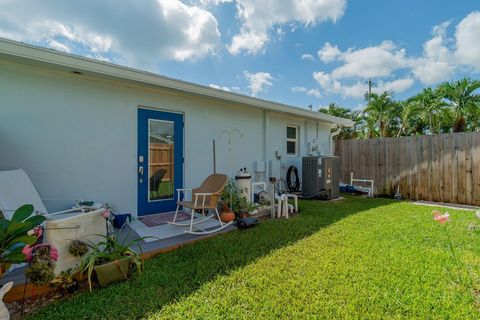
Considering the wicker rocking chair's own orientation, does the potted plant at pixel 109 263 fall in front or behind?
in front

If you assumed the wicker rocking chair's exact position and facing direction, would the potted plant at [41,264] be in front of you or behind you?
in front

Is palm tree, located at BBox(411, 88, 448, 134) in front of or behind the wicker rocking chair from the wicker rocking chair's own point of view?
behind

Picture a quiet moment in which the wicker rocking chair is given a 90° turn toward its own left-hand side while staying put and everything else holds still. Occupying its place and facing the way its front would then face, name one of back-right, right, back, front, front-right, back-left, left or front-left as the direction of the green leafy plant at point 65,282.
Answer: right

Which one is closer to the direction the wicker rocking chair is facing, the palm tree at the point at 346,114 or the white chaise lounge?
the white chaise lounge

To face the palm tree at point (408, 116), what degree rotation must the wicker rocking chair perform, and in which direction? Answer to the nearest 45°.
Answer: approximately 180°

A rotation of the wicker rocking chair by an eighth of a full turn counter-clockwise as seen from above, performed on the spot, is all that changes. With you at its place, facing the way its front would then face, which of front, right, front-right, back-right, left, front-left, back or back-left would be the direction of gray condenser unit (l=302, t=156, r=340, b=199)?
back-left

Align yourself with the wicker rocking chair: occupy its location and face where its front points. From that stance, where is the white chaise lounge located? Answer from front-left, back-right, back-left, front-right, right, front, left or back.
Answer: front

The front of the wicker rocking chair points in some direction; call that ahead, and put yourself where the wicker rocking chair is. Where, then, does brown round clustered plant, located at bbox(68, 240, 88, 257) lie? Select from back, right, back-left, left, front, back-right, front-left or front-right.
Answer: front

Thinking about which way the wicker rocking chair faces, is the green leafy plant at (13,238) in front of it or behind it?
in front

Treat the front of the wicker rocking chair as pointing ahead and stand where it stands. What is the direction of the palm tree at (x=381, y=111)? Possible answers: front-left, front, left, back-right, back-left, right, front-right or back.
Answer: back

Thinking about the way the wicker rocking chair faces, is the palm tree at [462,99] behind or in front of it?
behind

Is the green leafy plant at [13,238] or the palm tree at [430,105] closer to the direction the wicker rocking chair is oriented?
the green leafy plant
